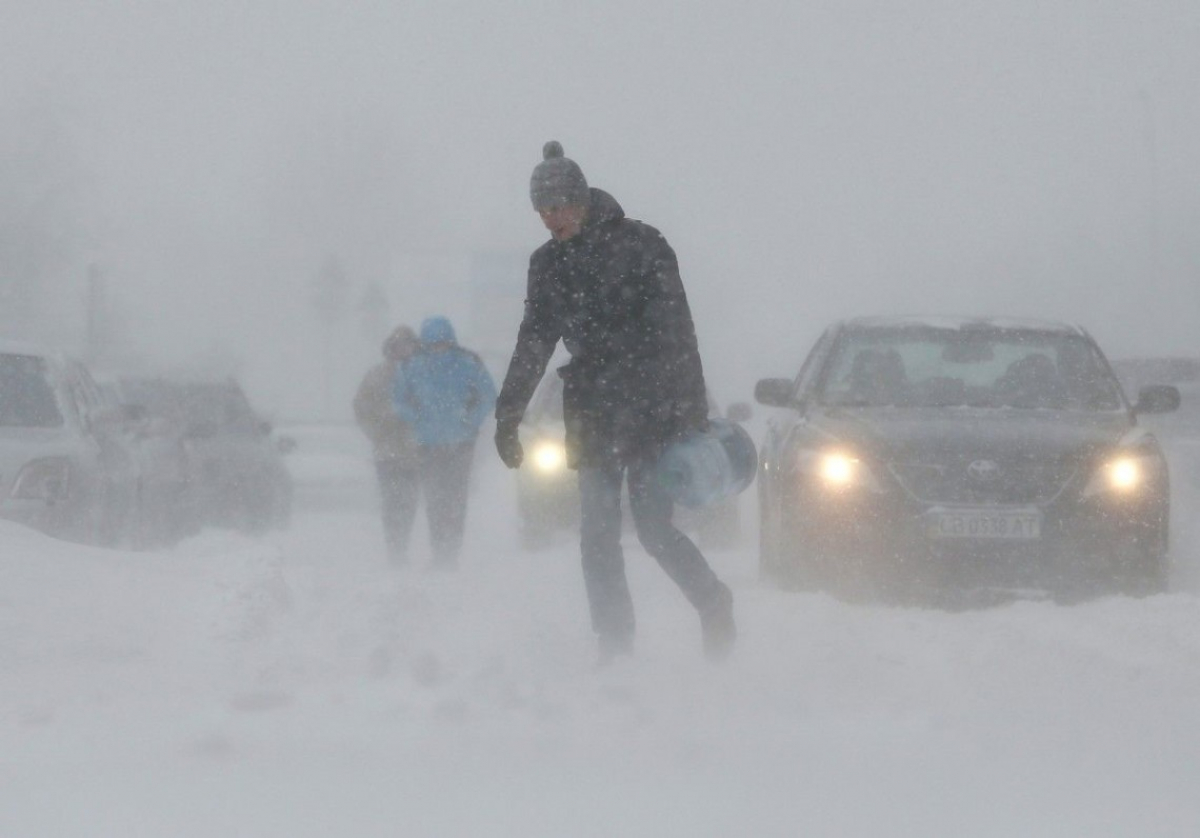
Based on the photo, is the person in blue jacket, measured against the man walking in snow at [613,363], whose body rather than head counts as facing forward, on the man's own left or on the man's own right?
on the man's own right

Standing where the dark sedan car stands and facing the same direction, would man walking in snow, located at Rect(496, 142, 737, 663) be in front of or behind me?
in front

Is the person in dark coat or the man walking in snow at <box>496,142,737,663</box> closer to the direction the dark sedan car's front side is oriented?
the man walking in snow

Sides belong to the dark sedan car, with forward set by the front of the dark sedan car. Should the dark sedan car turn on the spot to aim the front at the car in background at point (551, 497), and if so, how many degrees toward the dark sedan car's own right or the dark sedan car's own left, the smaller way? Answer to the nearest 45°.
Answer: approximately 135° to the dark sedan car's own right

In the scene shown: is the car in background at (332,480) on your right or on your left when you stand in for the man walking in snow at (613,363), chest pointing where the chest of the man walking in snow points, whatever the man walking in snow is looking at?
on your right

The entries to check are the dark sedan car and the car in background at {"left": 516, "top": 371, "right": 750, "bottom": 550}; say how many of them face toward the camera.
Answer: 2

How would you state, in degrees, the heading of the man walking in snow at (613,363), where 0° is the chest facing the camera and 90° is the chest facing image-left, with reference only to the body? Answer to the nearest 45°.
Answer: approximately 45°

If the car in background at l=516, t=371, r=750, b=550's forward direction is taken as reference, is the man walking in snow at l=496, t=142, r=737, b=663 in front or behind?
in front

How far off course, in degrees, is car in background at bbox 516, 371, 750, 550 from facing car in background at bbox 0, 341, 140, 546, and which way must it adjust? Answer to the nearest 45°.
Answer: approximately 45° to its right

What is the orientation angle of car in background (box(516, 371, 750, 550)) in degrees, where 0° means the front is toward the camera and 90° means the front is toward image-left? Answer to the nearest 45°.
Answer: approximately 0°

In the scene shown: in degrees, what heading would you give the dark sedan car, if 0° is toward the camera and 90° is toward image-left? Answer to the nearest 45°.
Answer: approximately 0°

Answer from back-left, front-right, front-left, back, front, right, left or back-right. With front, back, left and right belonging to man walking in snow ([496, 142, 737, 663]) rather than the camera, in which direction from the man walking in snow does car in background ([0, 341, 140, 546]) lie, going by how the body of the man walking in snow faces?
right
